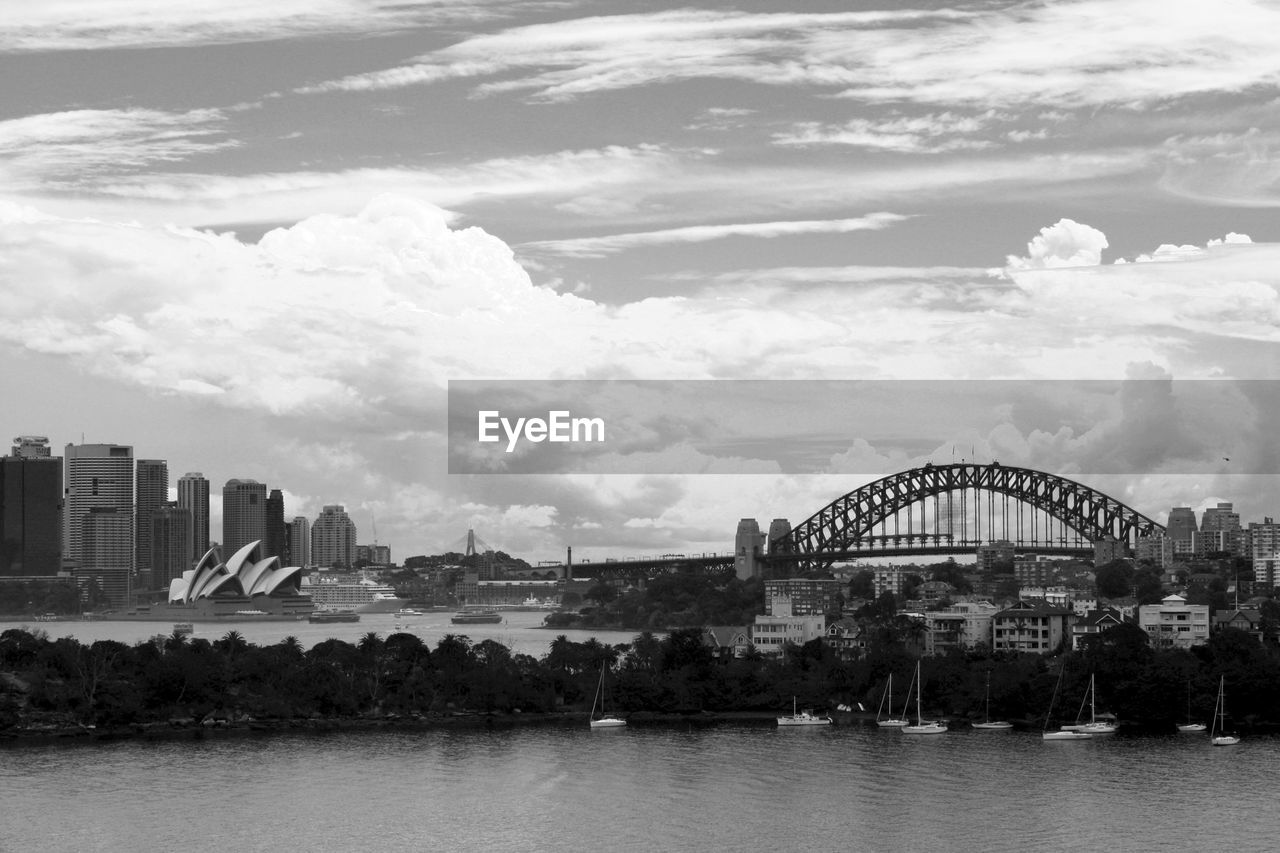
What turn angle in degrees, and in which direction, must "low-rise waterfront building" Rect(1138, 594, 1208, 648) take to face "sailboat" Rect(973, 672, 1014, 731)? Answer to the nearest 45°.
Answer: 0° — it already faces it

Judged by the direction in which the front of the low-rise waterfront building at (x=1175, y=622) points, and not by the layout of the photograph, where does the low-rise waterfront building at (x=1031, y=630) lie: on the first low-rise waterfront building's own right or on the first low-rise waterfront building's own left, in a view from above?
on the first low-rise waterfront building's own right

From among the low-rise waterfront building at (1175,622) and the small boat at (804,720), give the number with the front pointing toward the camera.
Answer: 1

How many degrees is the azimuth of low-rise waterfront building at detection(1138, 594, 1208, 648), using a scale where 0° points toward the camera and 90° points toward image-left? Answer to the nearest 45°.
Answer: approximately 0°

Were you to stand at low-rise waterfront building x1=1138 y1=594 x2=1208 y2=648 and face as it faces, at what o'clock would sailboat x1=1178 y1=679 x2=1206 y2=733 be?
The sailboat is roughly at 12 o'clock from the low-rise waterfront building.

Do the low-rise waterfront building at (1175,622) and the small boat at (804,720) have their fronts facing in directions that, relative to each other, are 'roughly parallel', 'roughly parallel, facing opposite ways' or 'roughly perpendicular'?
roughly perpendicular
